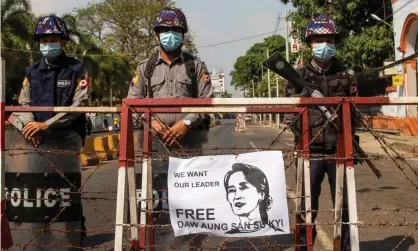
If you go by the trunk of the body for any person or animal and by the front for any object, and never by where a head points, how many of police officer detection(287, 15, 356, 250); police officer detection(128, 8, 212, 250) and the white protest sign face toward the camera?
3

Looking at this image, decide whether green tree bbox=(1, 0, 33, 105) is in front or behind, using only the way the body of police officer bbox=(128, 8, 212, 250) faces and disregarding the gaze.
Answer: behind

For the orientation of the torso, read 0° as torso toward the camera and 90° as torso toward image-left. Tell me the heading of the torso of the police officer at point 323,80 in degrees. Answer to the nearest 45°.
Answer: approximately 0°

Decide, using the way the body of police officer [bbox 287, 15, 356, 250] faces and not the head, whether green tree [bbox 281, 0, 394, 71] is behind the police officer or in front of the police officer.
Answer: behind

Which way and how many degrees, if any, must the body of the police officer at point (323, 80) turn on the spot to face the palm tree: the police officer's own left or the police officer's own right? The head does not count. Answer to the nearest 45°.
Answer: approximately 135° to the police officer's own right

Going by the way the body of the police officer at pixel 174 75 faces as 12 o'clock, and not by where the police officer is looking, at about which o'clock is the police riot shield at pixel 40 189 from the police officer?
The police riot shield is roughly at 3 o'clock from the police officer.

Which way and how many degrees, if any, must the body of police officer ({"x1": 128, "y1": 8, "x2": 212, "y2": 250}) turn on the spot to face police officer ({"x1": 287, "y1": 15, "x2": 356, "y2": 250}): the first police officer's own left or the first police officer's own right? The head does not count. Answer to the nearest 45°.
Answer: approximately 90° to the first police officer's own left
